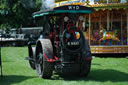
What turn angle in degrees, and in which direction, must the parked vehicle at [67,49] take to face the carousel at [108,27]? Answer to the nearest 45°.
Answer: approximately 45° to its right

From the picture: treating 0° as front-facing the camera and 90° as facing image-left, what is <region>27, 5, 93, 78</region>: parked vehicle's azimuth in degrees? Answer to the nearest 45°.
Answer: approximately 135°
